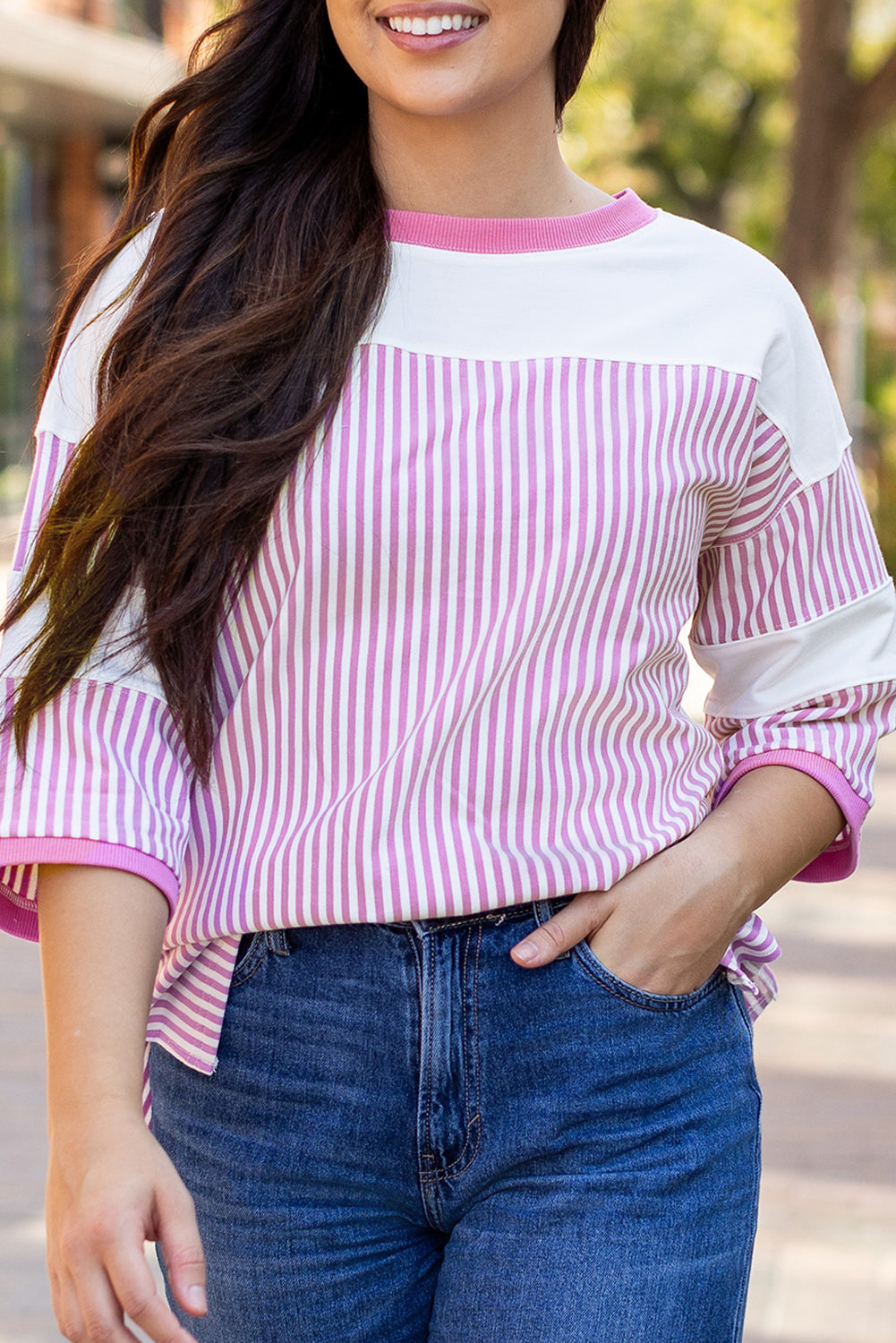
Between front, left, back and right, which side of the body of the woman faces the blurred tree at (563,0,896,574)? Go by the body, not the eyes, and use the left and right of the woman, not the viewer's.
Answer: back

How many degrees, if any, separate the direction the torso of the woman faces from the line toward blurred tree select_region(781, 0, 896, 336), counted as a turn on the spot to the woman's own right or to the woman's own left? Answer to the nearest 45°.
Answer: approximately 180°

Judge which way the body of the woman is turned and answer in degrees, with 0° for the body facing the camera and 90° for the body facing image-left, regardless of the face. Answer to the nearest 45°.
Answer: approximately 0°
